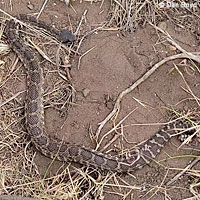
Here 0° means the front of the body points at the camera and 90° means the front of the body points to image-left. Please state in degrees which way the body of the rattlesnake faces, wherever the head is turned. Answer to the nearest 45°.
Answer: approximately 315°
